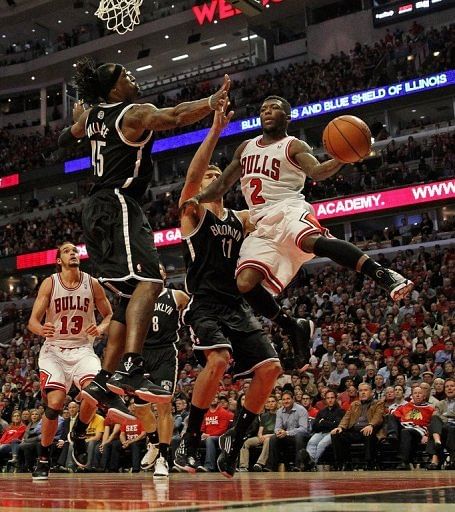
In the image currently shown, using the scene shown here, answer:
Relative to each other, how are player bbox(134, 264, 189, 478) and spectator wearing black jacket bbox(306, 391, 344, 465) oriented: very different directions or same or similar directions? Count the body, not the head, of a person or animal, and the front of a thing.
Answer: same or similar directions

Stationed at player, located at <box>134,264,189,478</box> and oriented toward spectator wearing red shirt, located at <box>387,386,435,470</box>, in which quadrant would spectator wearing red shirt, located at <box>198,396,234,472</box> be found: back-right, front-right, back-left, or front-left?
front-left

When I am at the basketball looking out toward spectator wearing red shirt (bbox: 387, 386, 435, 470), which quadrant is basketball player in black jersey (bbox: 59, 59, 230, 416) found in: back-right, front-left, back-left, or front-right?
back-left

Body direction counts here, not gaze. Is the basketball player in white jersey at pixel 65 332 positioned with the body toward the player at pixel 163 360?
no

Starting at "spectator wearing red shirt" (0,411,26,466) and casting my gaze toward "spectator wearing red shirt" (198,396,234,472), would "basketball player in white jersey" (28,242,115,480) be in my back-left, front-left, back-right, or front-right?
front-right

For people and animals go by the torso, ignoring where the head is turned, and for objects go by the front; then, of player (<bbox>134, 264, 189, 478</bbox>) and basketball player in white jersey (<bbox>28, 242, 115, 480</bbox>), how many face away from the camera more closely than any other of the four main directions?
0

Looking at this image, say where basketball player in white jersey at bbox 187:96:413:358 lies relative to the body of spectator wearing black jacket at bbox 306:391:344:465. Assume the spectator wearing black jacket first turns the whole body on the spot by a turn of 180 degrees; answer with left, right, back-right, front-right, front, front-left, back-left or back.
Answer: back-right

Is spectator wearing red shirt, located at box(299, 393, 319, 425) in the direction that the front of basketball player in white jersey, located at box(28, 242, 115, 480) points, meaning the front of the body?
no

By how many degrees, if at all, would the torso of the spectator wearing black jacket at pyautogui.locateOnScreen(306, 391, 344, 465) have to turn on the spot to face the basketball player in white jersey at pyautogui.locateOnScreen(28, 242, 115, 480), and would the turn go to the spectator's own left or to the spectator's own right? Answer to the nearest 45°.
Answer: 0° — they already face them

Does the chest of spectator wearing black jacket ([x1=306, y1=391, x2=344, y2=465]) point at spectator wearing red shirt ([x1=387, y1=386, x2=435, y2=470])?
no

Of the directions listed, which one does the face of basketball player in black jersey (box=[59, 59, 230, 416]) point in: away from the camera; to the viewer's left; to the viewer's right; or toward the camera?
to the viewer's right

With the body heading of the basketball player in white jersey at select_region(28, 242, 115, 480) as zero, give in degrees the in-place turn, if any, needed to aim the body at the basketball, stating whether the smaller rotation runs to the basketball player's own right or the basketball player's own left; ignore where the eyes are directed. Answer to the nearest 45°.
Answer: approximately 45° to the basketball player's own left

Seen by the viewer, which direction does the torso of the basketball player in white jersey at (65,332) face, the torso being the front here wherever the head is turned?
toward the camera

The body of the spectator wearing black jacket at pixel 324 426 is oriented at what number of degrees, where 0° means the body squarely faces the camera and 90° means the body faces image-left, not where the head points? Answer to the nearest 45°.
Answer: approximately 45°
